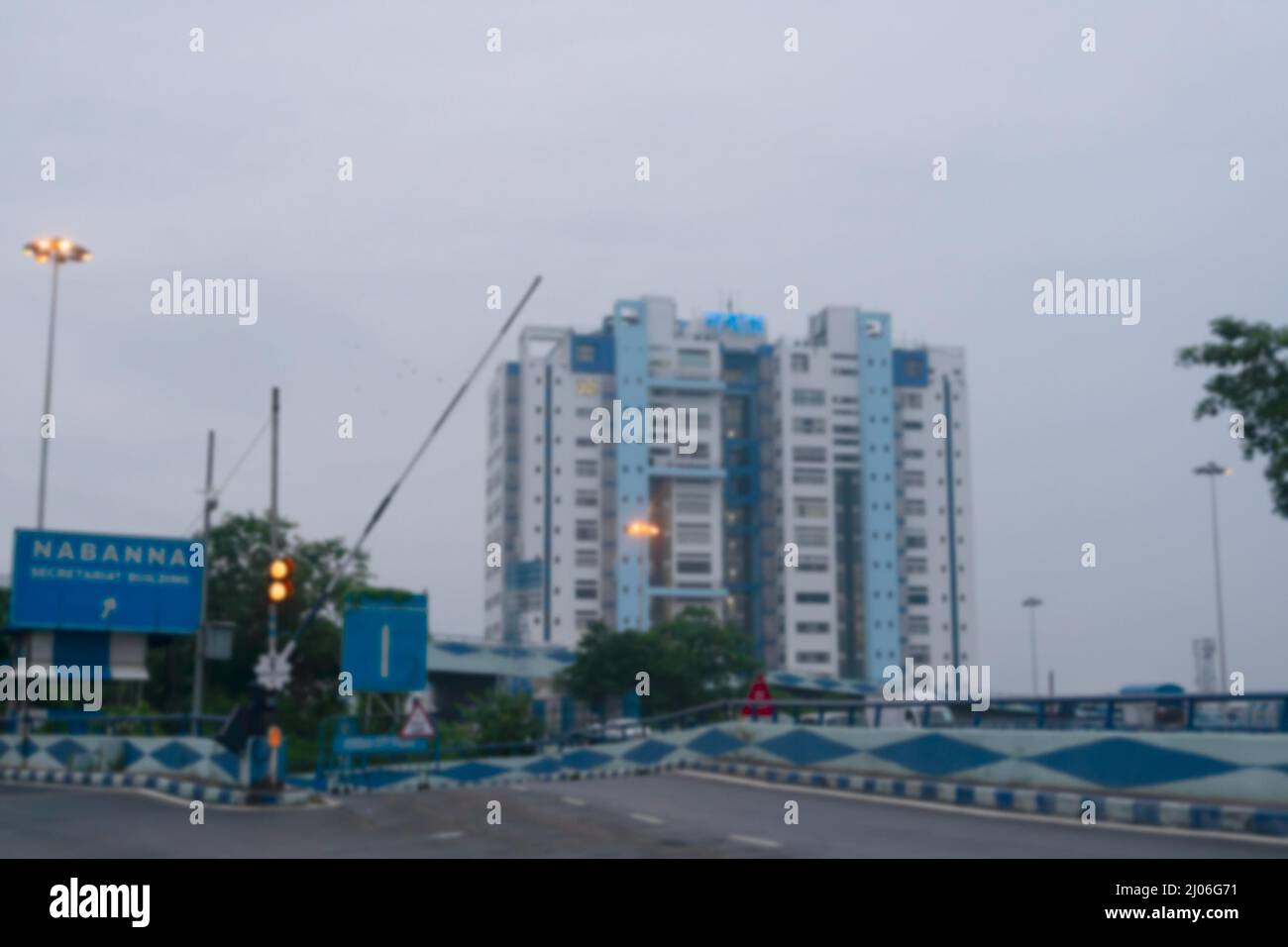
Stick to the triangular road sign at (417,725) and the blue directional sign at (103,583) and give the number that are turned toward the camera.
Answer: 2

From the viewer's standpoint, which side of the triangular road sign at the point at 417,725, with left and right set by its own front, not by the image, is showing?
front

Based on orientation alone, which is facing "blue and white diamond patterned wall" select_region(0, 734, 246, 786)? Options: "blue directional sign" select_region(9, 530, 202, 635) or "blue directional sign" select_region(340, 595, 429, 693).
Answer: "blue directional sign" select_region(9, 530, 202, 635)

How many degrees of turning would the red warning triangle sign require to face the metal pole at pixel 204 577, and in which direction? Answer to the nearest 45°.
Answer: approximately 135° to its right

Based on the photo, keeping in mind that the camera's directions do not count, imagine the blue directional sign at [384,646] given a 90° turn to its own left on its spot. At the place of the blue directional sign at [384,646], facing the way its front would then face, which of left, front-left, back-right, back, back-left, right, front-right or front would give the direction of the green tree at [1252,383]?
front

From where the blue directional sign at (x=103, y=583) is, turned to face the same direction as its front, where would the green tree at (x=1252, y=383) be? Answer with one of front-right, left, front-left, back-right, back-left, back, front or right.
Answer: front-left

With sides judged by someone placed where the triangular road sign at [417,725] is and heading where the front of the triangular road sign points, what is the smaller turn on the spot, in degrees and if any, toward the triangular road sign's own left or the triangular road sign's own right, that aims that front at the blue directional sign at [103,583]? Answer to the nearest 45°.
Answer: approximately 135° to the triangular road sign's own right

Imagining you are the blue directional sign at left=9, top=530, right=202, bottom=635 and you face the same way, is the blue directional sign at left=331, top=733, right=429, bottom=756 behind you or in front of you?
in front
